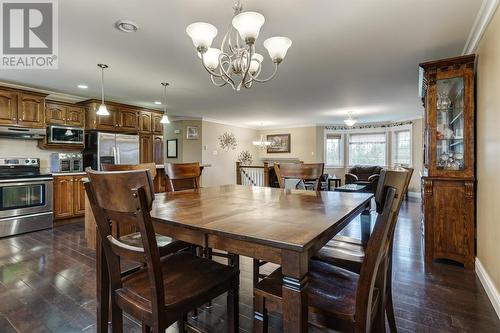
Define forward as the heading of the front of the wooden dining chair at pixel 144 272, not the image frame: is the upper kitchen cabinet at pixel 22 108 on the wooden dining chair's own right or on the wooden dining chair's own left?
on the wooden dining chair's own left

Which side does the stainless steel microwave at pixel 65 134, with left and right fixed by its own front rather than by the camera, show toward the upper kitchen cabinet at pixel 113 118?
left

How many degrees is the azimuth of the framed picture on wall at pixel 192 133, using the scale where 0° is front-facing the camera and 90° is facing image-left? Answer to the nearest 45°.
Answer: approximately 0°

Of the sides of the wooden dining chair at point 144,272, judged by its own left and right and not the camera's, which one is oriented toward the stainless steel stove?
left

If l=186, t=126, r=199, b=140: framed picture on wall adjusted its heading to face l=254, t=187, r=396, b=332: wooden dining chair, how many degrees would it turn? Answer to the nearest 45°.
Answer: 0° — it already faces it

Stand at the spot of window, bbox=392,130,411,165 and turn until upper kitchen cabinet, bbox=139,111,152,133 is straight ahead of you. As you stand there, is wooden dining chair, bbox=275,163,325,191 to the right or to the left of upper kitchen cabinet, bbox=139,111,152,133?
left

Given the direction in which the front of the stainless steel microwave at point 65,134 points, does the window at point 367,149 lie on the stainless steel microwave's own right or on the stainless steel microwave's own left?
on the stainless steel microwave's own left

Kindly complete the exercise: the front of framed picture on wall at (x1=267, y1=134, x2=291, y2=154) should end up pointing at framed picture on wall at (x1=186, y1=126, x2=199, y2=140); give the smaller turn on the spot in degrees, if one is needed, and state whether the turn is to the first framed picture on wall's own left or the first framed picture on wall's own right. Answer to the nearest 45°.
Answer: approximately 45° to the first framed picture on wall's own right

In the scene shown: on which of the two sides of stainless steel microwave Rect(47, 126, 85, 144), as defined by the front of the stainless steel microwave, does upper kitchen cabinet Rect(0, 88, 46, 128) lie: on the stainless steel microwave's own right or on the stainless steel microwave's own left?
on the stainless steel microwave's own right

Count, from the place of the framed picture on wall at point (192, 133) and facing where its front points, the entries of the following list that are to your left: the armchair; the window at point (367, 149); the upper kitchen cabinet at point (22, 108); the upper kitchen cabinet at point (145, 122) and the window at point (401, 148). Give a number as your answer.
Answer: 3
